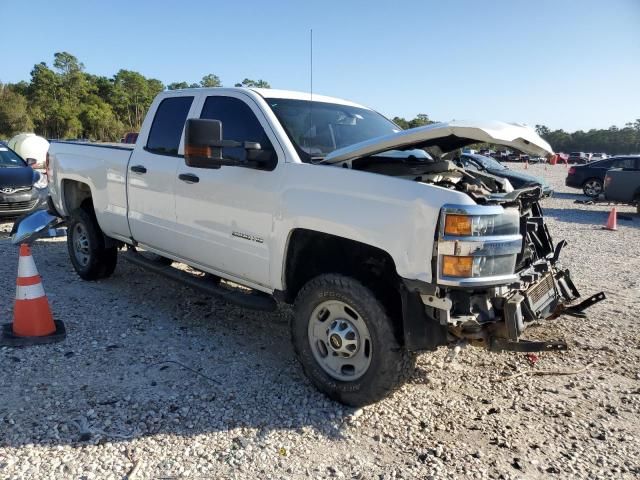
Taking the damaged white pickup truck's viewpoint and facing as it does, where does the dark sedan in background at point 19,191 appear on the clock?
The dark sedan in background is roughly at 6 o'clock from the damaged white pickup truck.

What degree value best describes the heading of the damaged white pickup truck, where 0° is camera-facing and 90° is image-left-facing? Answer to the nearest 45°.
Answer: approximately 315°

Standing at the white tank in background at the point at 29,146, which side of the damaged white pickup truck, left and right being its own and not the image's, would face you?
back
